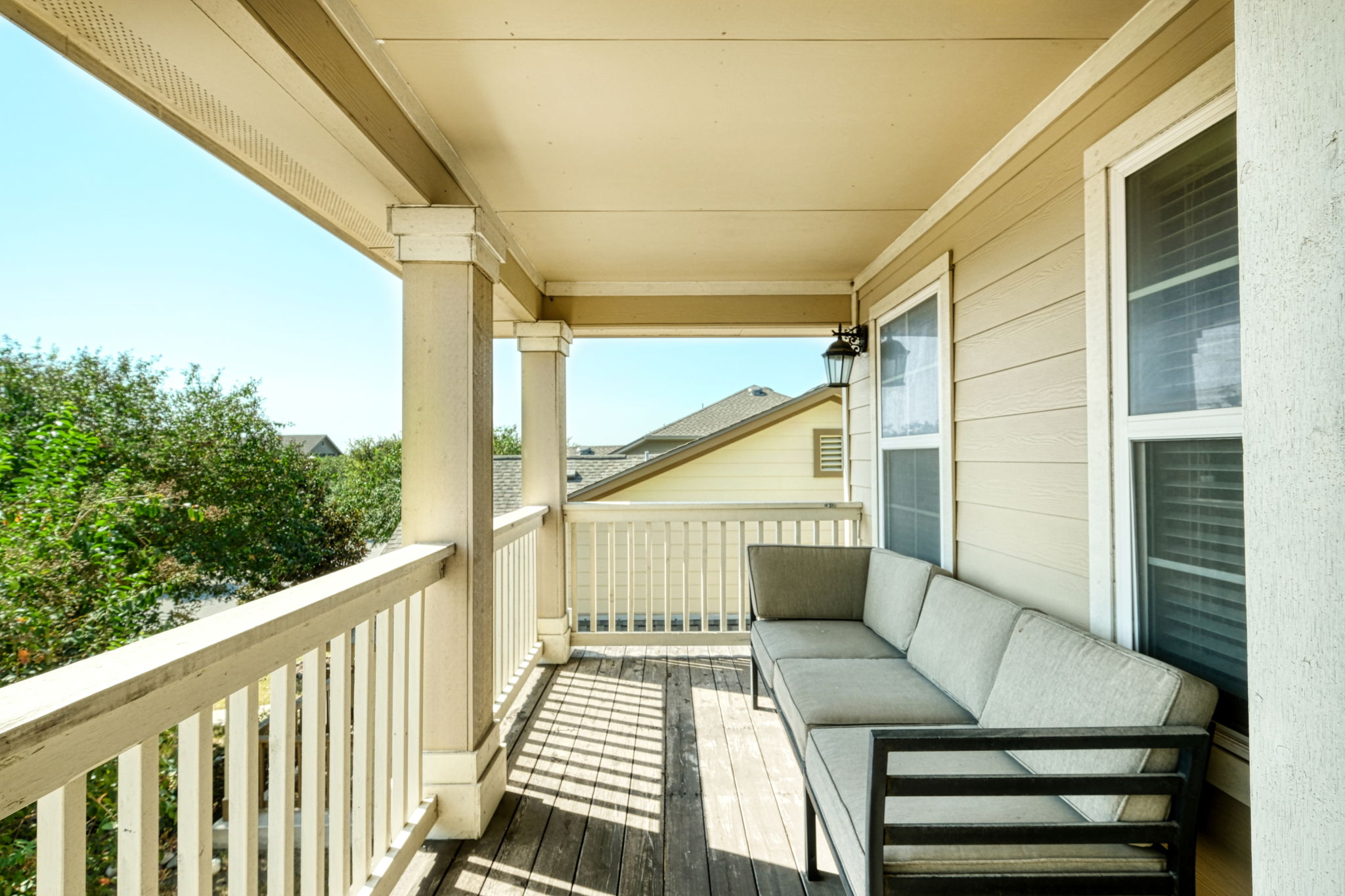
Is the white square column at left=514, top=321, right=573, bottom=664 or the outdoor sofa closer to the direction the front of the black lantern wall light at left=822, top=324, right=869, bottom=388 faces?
the white square column

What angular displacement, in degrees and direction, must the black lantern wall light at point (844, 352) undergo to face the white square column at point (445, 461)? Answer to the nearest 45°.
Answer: approximately 45° to its left

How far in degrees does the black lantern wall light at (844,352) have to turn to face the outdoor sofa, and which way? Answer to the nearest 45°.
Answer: approximately 90° to its left

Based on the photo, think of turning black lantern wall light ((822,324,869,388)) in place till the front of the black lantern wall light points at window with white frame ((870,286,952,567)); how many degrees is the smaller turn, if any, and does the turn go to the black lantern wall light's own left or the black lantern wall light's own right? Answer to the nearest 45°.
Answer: approximately 135° to the black lantern wall light's own left

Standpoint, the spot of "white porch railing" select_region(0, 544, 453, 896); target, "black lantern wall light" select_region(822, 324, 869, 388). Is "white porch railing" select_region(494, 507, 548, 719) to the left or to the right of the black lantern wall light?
left

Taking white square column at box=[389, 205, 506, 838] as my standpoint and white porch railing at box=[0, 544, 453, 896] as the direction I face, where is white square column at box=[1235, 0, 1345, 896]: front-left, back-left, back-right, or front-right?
front-left

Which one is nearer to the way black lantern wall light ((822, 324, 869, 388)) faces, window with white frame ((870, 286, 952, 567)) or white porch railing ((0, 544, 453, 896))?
the white porch railing

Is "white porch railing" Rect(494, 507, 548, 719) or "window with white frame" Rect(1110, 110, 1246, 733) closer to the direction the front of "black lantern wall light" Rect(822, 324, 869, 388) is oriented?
the white porch railing

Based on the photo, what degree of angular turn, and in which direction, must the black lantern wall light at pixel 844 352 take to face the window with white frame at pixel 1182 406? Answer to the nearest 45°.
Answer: approximately 90° to its left

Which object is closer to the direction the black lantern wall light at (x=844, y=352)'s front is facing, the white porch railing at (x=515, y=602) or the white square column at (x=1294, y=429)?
the white porch railing

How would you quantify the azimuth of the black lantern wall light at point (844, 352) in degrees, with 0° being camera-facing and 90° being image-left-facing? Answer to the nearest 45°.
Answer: approximately 90°

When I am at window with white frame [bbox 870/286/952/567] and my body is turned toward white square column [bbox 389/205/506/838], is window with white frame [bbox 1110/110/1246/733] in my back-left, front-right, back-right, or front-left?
front-left

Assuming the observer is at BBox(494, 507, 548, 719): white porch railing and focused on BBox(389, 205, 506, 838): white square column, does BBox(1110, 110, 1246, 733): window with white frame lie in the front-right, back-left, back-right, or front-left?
front-left

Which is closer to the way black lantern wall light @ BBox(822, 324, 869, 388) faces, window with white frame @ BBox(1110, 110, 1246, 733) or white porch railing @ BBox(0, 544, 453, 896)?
the white porch railing

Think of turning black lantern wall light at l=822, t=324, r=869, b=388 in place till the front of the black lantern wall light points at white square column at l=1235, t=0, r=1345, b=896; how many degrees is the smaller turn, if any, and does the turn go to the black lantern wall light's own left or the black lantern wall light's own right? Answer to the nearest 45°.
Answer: approximately 90° to the black lantern wall light's own left

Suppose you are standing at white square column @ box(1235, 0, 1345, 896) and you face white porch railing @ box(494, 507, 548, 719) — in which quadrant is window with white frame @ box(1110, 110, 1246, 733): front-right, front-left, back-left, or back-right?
front-right
